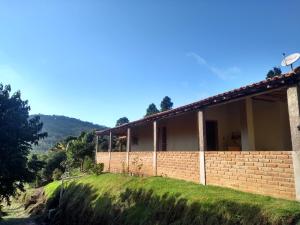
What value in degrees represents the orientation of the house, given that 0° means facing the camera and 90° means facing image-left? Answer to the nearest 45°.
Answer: approximately 45°

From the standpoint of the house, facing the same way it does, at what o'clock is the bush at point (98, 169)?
The bush is roughly at 3 o'clock from the house.

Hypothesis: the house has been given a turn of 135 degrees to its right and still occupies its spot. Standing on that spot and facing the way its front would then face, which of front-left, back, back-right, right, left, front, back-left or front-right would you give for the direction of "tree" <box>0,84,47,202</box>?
left

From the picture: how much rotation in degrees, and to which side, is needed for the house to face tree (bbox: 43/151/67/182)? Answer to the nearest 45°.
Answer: approximately 90° to its right
